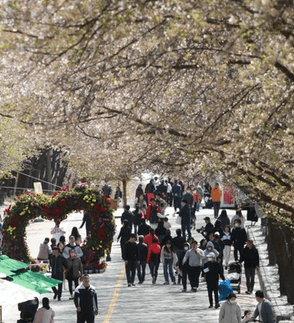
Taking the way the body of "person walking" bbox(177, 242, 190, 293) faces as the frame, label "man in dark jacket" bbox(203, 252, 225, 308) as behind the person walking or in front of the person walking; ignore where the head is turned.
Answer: in front

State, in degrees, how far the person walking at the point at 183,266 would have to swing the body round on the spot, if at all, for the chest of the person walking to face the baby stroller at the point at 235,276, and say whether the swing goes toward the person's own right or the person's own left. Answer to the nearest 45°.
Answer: approximately 45° to the person's own left

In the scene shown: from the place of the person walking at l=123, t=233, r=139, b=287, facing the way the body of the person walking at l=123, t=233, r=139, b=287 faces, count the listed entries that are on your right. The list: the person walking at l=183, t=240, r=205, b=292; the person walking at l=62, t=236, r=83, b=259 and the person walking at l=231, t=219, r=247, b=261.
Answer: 1

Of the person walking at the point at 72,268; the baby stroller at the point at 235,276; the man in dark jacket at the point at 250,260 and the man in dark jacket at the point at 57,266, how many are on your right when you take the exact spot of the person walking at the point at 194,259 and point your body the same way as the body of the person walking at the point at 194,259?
2

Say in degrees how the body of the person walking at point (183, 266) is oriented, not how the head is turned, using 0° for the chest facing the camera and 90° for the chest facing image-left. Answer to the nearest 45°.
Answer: approximately 315°
